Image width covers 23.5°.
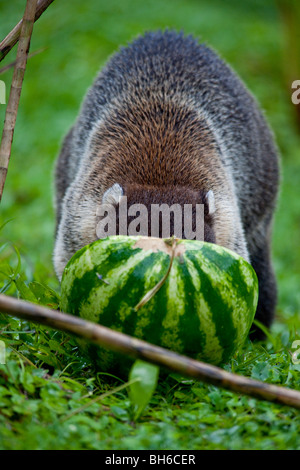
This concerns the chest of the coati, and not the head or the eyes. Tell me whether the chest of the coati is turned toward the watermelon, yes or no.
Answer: yes

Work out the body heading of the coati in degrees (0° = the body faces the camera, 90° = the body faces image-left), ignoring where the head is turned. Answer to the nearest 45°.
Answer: approximately 0°

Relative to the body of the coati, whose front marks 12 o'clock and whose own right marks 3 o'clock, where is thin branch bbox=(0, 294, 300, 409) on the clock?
The thin branch is roughly at 12 o'clock from the coati.
